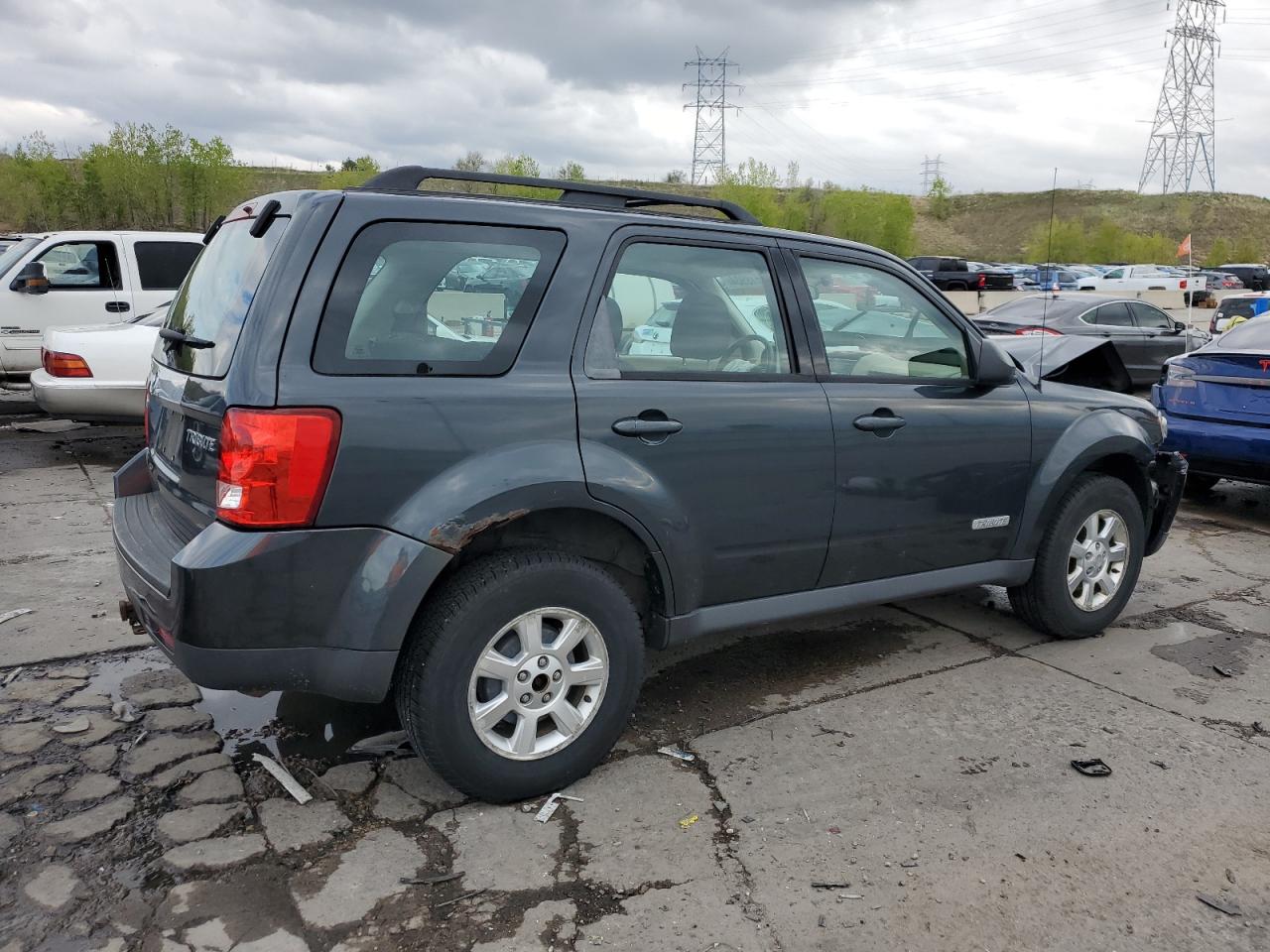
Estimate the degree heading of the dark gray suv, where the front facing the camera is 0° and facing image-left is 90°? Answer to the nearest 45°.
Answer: approximately 225°

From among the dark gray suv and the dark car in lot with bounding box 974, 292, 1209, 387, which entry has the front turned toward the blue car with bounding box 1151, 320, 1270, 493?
the dark gray suv

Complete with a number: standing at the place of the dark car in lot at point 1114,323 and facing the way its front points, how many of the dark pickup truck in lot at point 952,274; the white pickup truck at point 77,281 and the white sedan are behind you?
2

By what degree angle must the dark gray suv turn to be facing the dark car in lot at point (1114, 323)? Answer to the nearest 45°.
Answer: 0° — it already faces it

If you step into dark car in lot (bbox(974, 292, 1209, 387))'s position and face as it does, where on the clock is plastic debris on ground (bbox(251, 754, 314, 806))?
The plastic debris on ground is roughly at 5 o'clock from the dark car in lot.

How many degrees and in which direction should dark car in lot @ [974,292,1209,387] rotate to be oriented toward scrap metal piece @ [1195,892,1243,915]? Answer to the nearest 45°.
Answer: approximately 135° to its right

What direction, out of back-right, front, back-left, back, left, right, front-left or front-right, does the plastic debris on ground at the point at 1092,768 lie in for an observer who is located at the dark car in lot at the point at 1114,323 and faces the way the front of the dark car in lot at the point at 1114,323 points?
back-right

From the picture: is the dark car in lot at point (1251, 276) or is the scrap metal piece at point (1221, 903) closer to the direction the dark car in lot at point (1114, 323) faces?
the dark car in lot

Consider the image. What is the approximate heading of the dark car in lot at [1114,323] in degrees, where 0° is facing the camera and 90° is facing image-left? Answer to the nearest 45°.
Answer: approximately 225°

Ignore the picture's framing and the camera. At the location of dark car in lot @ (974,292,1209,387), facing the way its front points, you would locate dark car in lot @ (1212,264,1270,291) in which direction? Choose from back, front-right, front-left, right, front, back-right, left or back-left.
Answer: front-left

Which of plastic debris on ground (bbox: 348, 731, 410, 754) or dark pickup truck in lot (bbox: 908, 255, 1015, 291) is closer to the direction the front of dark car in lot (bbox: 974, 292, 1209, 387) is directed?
the dark pickup truck in lot

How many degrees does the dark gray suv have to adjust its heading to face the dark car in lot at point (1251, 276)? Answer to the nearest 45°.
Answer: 0° — it already faces it

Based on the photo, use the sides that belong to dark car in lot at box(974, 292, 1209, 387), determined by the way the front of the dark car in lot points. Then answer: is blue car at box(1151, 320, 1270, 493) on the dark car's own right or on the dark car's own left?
on the dark car's own right

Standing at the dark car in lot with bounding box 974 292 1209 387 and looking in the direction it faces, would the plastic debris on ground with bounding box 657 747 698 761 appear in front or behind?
behind

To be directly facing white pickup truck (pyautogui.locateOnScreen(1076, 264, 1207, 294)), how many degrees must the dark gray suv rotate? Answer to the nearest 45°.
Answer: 0° — it already faces it
